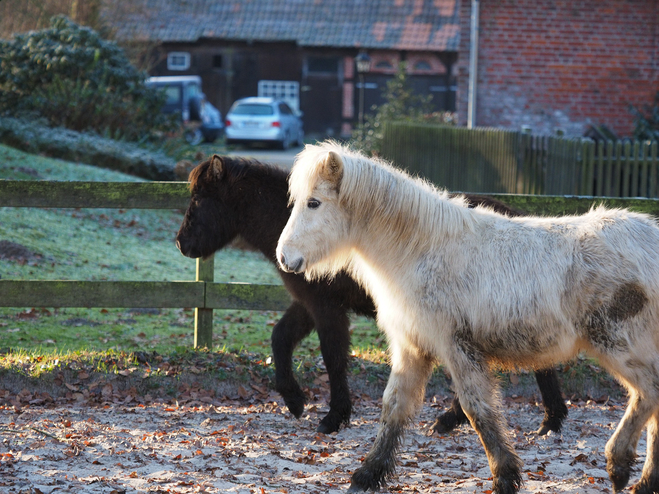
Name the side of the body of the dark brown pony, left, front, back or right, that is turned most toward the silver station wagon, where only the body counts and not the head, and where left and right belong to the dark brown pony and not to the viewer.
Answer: right

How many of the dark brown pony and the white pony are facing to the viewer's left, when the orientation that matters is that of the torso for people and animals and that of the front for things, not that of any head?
2

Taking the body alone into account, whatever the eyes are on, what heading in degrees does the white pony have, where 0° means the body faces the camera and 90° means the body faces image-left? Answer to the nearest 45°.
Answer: approximately 90°

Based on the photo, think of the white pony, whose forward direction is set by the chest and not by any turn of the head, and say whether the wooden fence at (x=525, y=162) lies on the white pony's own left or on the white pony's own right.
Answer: on the white pony's own right

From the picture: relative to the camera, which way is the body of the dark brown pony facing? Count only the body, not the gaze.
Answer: to the viewer's left
